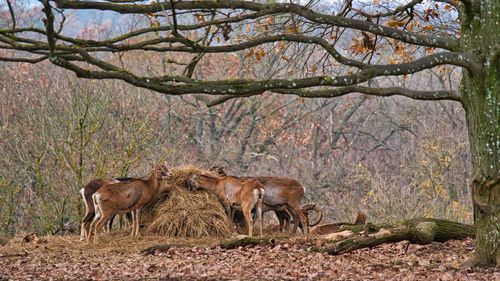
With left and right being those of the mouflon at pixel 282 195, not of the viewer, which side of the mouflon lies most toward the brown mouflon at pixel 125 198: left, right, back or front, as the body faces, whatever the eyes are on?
front

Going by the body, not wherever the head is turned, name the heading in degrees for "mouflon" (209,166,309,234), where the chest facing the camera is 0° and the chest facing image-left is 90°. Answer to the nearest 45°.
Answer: approximately 90°

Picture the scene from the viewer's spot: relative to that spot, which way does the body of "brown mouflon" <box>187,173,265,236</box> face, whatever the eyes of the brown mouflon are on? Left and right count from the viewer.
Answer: facing away from the viewer and to the left of the viewer

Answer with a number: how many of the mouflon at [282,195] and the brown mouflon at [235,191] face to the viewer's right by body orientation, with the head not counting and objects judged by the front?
0

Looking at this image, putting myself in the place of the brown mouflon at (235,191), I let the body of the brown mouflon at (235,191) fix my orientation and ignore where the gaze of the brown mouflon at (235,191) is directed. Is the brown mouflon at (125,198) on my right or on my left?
on my left

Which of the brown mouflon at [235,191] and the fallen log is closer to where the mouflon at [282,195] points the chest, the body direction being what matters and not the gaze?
the brown mouflon

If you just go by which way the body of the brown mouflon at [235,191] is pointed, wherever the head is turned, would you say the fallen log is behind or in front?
behind
